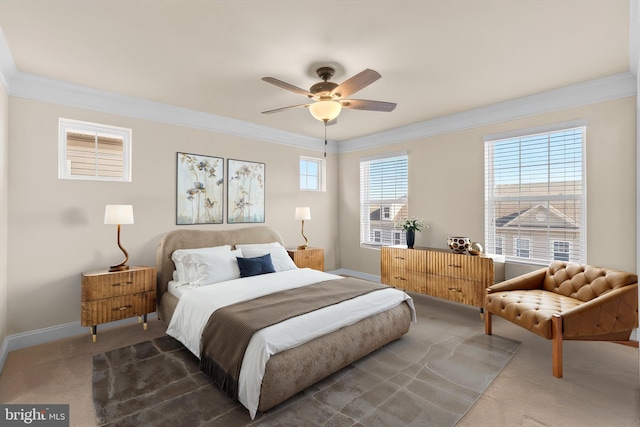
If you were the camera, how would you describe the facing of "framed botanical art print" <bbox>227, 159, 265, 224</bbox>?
facing the viewer and to the right of the viewer

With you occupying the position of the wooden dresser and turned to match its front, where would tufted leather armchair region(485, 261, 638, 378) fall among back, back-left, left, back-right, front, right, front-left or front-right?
left

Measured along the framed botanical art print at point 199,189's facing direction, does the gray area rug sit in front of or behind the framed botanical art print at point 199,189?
in front

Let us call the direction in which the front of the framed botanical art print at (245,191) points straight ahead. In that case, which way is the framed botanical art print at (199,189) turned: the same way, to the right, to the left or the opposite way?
the same way

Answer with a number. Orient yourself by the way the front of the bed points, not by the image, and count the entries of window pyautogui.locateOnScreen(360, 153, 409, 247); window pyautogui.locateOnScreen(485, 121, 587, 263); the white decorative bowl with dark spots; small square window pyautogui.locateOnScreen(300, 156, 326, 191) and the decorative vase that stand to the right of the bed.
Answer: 0

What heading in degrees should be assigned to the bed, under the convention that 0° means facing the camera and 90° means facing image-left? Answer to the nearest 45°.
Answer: approximately 315°

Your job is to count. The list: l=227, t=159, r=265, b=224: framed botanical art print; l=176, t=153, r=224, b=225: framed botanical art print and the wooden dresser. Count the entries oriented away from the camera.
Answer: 0

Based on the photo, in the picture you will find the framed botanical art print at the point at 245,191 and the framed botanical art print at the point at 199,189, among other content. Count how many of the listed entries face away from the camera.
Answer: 0

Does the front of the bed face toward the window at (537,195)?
no

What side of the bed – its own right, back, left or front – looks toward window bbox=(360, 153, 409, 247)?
left

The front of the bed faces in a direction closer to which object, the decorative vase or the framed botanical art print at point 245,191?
the decorative vase

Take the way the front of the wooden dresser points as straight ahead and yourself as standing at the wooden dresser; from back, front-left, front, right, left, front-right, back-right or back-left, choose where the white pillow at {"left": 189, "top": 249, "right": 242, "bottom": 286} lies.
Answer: front

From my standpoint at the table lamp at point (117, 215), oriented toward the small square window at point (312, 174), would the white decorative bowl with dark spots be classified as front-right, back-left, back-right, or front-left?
front-right

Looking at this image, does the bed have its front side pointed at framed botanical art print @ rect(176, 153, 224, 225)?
no

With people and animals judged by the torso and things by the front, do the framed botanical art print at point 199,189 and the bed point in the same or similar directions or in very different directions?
same or similar directions

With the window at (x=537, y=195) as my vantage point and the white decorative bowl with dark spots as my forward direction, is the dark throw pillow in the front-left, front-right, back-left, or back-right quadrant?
front-left

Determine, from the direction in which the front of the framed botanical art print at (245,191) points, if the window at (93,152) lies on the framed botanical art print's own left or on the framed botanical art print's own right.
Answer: on the framed botanical art print's own right

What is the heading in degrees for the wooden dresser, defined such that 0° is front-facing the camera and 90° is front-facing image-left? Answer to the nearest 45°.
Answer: approximately 45°

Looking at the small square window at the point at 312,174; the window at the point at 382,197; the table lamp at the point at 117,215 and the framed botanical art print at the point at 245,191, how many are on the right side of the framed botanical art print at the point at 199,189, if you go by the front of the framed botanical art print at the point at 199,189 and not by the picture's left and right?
1
